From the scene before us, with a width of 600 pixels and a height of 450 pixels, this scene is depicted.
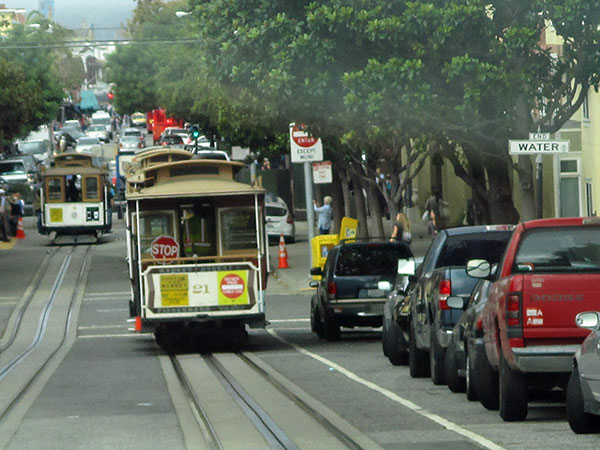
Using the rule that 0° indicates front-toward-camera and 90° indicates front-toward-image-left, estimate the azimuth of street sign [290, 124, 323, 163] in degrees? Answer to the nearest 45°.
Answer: approximately 0°

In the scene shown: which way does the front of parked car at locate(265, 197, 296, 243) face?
away from the camera

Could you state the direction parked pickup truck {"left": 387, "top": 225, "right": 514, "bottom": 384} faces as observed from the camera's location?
facing away from the viewer

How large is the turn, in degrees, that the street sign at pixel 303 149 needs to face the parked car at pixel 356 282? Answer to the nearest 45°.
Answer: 0° — it already faces it

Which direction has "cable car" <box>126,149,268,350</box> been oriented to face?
away from the camera

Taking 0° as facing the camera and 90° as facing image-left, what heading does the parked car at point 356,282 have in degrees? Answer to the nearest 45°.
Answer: approximately 180°

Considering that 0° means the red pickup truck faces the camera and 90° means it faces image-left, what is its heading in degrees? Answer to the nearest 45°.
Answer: approximately 180°
